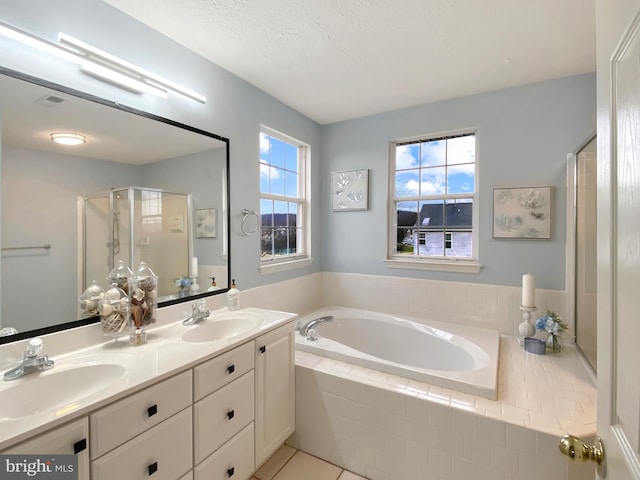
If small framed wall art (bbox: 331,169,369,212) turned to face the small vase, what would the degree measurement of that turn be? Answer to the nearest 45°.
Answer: approximately 90° to its left

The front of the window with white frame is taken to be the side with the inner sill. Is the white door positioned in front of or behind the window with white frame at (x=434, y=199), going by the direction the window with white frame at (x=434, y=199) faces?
in front

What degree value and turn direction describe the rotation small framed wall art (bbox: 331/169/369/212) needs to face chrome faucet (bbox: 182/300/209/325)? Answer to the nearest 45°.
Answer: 0° — it already faces it

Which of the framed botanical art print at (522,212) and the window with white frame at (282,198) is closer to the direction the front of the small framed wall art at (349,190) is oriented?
the window with white frame

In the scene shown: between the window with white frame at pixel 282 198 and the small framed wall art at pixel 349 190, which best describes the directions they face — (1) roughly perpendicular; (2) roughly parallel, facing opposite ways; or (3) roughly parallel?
roughly perpendicular

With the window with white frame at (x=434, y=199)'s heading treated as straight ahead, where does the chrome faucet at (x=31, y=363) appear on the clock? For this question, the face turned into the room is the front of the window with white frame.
The chrome faucet is roughly at 1 o'clock from the window with white frame.

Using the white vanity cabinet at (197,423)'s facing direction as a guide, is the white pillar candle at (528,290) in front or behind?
in front

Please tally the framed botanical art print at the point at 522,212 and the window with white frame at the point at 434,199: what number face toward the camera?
2

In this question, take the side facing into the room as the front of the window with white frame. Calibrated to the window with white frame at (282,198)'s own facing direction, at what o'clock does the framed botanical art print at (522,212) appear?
The framed botanical art print is roughly at 11 o'clock from the window with white frame.

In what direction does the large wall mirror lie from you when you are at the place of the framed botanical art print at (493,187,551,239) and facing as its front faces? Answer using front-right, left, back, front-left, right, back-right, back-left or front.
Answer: front-right

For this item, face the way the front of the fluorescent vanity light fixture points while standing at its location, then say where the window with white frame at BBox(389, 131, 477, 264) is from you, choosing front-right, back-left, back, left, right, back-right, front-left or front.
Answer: front-left

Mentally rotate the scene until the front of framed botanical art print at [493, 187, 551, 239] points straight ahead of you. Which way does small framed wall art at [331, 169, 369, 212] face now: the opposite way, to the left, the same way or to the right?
the same way

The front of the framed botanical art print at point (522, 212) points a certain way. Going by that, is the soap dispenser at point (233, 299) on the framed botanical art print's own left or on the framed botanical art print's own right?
on the framed botanical art print's own right

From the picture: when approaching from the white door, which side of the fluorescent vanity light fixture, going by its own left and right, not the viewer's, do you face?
front

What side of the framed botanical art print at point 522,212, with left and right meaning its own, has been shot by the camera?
front

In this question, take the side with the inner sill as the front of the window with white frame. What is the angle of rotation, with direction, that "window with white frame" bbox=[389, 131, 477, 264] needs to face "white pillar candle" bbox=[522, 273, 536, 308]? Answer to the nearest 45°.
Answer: approximately 45° to its left

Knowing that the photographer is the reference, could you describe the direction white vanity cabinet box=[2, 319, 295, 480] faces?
facing the viewer and to the right of the viewer
